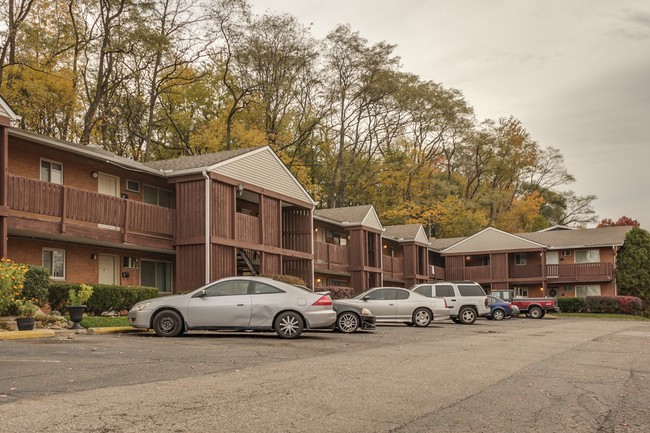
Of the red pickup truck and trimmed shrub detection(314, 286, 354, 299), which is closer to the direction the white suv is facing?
the trimmed shrub

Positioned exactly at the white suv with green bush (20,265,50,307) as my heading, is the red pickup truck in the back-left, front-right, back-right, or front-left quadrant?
back-right

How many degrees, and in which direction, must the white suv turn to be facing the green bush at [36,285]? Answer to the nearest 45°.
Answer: approximately 45° to its left

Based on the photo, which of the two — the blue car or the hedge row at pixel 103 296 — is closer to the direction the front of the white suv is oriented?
the hedge row

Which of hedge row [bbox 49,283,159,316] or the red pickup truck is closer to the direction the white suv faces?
the hedge row

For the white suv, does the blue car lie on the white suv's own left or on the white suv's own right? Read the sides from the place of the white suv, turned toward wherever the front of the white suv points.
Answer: on the white suv's own right

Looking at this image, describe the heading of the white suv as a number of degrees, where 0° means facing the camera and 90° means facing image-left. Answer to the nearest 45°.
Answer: approximately 90°
